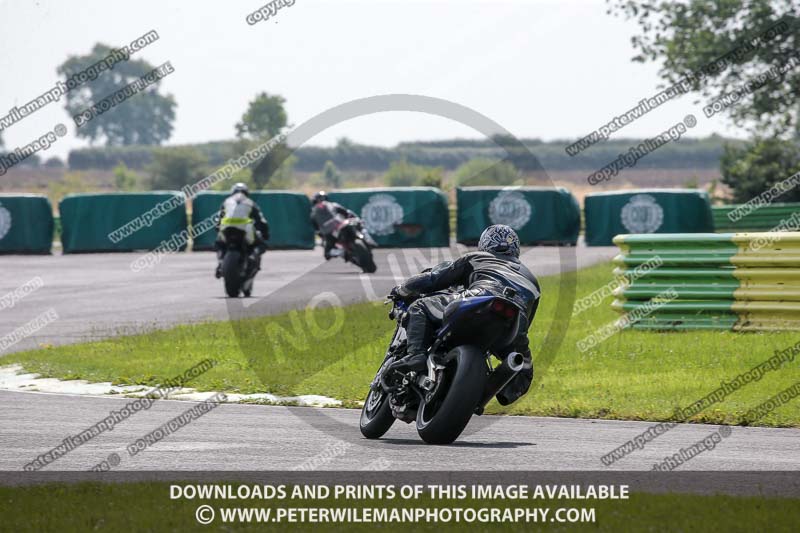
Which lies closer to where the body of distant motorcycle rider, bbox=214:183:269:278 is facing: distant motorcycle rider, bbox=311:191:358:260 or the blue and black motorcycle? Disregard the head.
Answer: the distant motorcycle rider

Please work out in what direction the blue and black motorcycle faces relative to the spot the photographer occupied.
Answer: facing away from the viewer and to the left of the viewer

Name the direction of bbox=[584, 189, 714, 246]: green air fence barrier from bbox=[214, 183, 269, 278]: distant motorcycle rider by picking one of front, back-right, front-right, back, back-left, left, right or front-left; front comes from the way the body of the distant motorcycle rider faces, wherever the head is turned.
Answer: front-right

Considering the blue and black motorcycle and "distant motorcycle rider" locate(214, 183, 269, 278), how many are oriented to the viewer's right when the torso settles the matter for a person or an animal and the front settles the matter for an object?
0

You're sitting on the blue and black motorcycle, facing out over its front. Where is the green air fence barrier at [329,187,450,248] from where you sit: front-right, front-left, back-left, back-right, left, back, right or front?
front-right

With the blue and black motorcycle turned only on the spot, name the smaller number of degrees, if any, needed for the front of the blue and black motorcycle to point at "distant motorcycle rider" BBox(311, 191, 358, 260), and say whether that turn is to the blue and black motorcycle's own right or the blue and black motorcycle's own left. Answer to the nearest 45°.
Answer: approximately 45° to the blue and black motorcycle's own right

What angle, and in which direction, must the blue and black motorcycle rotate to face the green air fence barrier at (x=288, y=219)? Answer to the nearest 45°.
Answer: approximately 45° to its right

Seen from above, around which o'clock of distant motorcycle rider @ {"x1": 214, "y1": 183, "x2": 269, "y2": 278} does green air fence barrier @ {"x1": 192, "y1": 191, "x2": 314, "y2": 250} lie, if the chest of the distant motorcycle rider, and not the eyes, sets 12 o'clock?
The green air fence barrier is roughly at 12 o'clock from the distant motorcycle rider.

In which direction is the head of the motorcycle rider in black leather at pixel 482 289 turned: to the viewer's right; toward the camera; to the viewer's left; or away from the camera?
away from the camera

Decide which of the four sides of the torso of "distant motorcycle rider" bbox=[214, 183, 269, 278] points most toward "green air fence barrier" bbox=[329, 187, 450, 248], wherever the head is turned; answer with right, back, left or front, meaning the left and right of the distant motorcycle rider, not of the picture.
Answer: front

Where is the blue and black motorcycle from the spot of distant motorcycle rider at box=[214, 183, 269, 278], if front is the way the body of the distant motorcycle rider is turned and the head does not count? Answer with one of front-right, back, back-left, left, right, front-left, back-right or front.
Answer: back

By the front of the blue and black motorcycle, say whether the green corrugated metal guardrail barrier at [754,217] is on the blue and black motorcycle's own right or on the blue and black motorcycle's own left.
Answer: on the blue and black motorcycle's own right

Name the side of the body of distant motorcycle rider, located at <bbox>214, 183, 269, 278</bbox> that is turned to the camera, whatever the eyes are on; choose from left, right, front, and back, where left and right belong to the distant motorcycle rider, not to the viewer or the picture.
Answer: back

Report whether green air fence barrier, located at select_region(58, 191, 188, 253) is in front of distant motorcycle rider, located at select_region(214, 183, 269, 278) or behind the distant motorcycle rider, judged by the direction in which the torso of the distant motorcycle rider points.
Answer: in front
